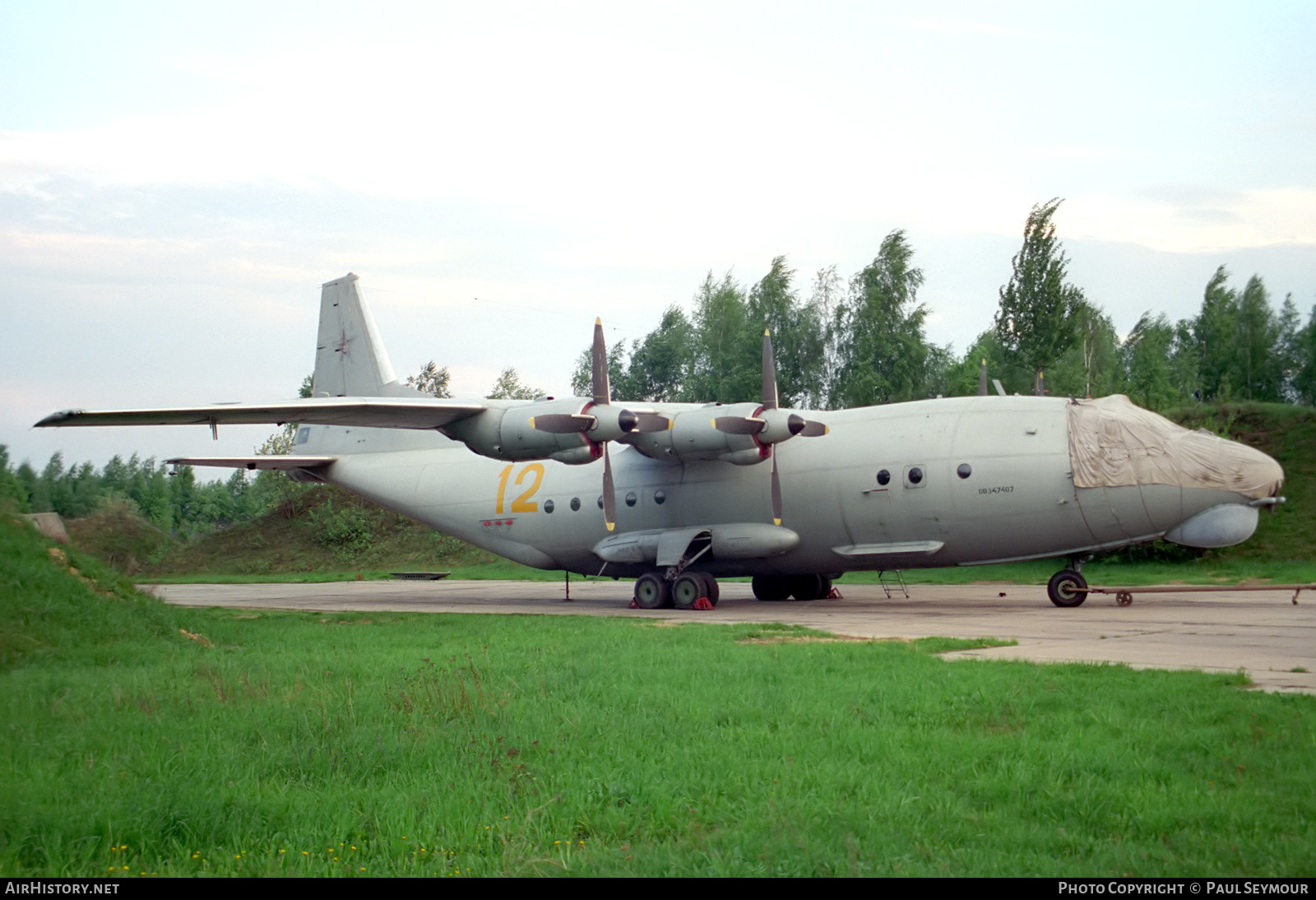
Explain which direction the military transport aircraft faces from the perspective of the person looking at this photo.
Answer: facing the viewer and to the right of the viewer
